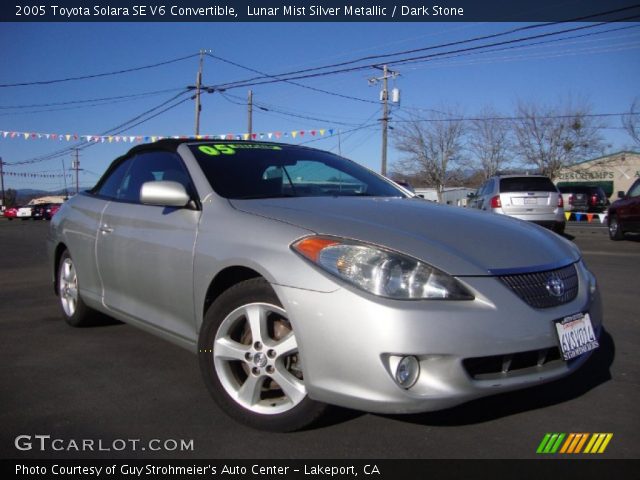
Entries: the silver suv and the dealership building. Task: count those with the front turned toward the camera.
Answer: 1

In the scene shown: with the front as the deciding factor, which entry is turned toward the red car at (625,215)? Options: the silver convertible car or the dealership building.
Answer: the dealership building

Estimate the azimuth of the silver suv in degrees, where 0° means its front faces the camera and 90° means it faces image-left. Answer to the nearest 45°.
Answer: approximately 135°

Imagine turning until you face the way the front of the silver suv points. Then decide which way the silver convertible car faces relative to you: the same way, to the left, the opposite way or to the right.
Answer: the opposite way

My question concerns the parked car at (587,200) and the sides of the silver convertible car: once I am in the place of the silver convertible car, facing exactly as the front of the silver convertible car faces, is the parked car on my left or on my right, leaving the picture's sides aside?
on my left

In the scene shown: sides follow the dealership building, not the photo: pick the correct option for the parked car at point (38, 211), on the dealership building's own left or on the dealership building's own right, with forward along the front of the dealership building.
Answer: on the dealership building's own right

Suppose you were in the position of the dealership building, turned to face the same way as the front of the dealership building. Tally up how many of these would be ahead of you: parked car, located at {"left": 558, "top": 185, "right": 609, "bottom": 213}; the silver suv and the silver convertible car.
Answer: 3

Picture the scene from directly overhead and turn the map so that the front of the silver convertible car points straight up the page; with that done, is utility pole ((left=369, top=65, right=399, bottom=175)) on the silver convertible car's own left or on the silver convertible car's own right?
on the silver convertible car's own left

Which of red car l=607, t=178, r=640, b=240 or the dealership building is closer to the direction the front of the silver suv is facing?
the dealership building

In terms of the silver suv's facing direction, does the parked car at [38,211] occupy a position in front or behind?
in front

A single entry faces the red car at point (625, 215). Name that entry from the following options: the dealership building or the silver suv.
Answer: the dealership building

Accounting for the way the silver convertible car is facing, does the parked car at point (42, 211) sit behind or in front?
behind

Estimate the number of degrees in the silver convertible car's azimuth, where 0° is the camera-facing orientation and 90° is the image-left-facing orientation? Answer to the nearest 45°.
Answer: approximately 315°

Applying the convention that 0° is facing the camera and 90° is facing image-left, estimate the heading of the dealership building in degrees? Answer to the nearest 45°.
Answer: approximately 0°
